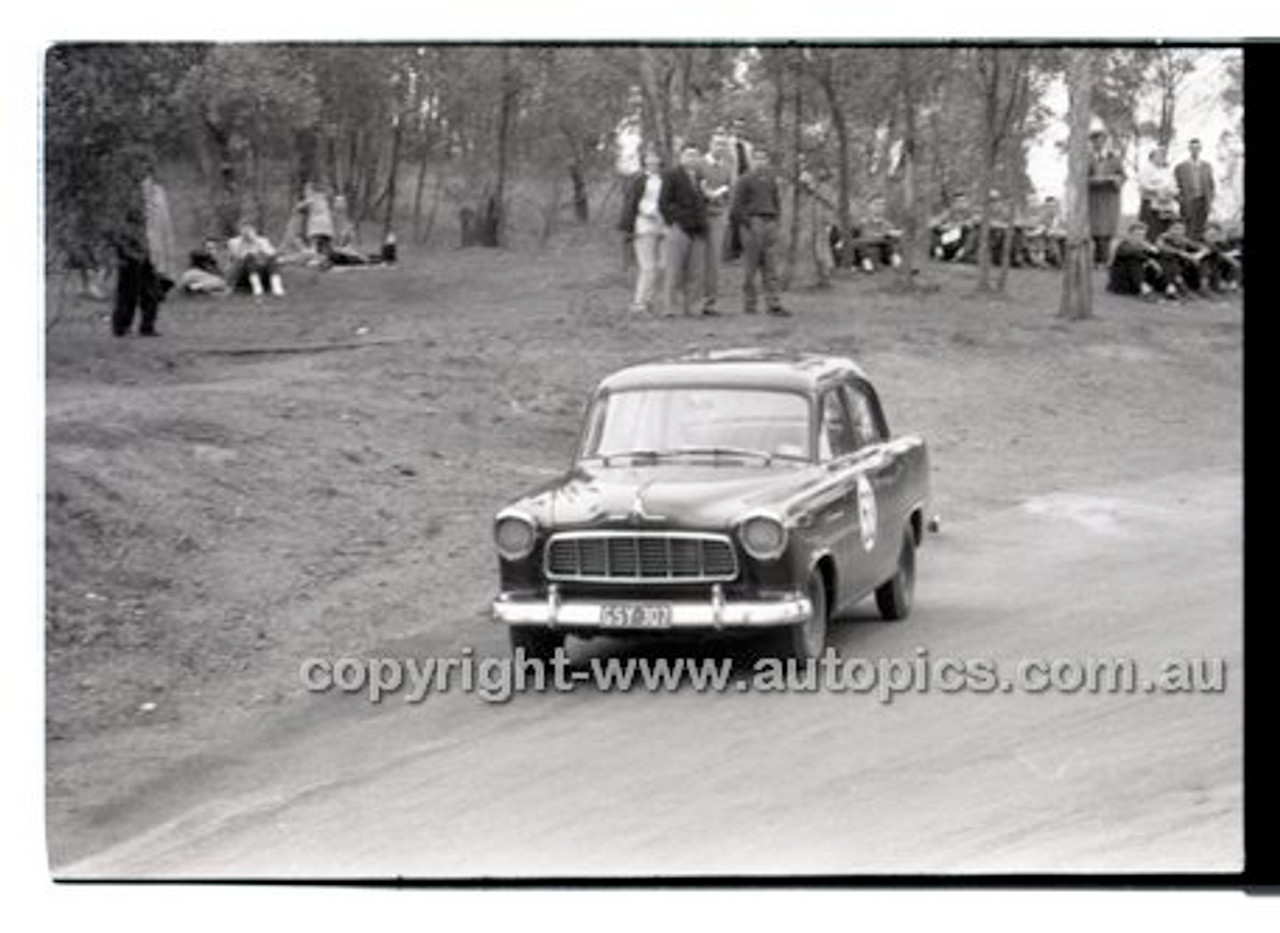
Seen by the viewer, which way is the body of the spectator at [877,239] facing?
toward the camera

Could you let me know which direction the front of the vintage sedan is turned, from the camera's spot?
facing the viewer and to the left of the viewer

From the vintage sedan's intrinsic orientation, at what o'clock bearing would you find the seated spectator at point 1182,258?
The seated spectator is roughly at 7 o'clock from the vintage sedan.

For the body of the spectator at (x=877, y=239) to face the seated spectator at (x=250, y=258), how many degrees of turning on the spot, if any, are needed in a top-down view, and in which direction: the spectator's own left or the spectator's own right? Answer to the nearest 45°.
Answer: approximately 90° to the spectator's own right

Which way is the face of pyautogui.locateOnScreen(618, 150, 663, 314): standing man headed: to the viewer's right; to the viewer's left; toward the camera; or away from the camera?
toward the camera

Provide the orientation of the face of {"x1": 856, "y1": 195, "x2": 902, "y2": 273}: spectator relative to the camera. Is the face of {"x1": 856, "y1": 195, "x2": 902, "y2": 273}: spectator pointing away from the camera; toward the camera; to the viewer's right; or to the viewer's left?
toward the camera

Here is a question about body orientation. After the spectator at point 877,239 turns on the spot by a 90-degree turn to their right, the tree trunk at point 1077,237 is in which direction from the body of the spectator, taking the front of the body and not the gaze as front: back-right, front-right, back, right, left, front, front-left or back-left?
back

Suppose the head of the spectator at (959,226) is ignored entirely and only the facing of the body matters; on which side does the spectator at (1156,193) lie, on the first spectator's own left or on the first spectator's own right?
on the first spectator's own left

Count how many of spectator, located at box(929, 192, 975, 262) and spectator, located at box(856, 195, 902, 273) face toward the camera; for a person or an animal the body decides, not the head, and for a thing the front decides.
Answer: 2

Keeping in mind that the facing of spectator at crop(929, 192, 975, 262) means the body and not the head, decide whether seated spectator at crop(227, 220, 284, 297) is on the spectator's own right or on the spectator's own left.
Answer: on the spectator's own right

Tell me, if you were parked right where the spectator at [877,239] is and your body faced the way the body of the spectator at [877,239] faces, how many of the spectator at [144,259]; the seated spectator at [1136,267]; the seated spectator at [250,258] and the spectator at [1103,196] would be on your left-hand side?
2

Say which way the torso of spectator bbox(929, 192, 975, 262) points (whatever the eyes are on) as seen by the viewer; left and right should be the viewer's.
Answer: facing the viewer

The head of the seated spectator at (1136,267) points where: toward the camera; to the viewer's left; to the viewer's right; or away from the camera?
toward the camera
